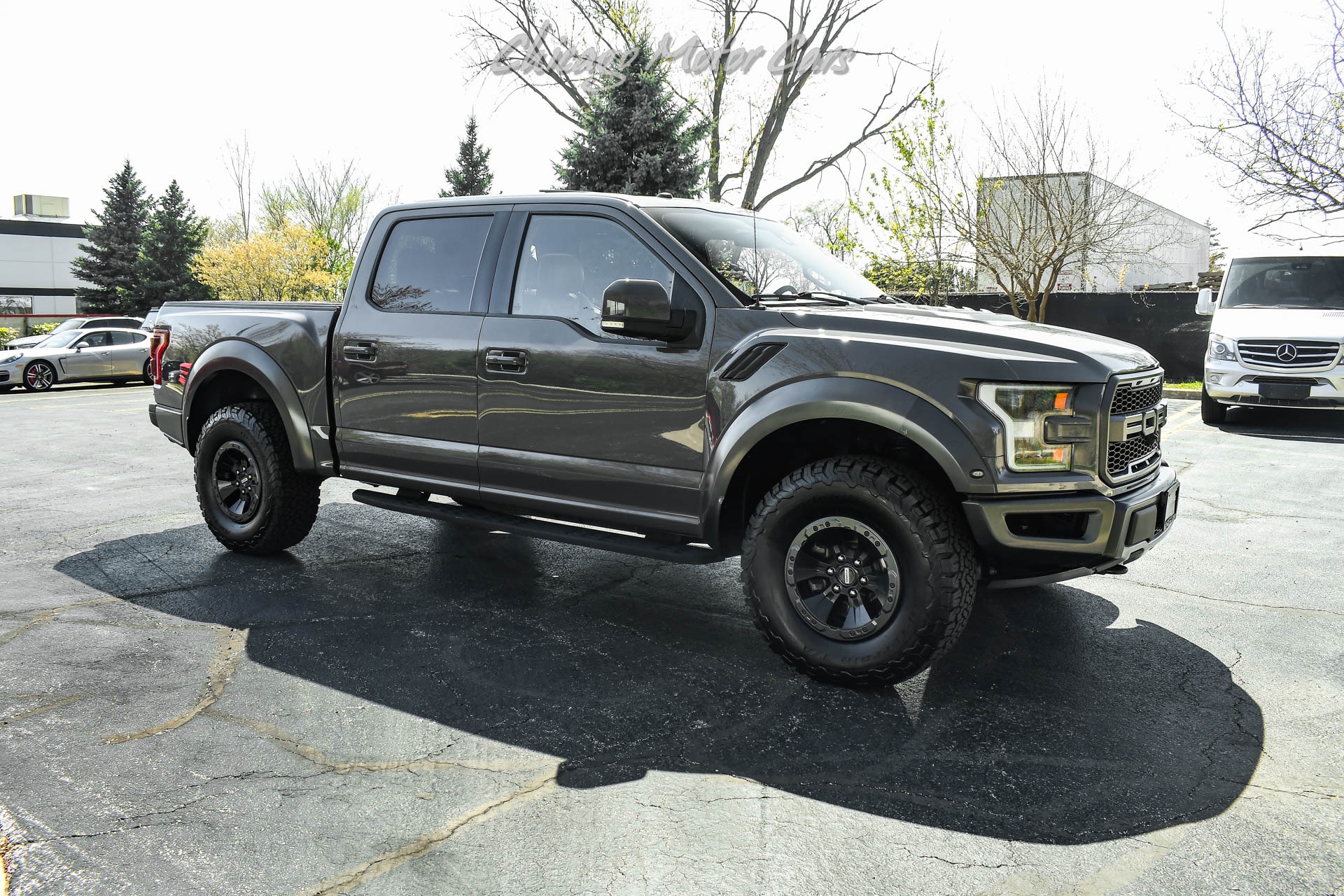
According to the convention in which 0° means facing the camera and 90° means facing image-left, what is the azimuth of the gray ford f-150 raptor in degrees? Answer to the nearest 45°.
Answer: approximately 315°

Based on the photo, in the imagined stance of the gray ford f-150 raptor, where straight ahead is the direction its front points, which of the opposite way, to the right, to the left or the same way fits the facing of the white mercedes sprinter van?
to the right

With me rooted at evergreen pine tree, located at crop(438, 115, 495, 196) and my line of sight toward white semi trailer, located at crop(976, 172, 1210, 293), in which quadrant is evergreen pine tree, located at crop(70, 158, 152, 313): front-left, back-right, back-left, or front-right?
back-right

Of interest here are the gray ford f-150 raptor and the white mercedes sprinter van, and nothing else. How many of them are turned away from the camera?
0

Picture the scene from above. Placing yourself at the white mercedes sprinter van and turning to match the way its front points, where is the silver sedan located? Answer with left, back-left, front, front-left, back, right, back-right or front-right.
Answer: right

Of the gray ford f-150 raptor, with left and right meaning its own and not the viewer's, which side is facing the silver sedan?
back

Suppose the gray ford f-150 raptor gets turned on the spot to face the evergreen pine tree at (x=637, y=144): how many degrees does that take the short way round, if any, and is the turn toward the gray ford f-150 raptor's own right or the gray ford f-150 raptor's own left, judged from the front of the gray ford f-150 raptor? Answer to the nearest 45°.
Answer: approximately 135° to the gray ford f-150 raptor's own left

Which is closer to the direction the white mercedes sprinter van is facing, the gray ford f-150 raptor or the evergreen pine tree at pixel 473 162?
the gray ford f-150 raptor

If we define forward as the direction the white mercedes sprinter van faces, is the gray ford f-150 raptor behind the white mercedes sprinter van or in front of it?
in front

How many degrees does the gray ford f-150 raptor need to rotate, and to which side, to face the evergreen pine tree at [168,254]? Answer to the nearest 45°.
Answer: approximately 180°
